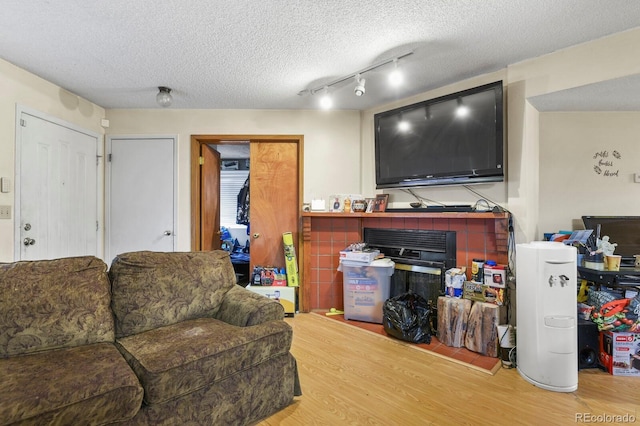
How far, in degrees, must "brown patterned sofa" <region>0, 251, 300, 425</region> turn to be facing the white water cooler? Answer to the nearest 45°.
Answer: approximately 45° to its left

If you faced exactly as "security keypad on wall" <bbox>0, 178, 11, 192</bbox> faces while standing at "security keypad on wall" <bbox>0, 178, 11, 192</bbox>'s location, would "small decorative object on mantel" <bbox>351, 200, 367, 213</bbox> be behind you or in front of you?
in front

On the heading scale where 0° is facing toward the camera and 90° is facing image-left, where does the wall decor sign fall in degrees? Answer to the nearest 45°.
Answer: approximately 0°

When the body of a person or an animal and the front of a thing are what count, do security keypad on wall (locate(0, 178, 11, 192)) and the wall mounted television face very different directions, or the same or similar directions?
very different directions

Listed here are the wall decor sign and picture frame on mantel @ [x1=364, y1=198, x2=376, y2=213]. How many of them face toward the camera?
2
